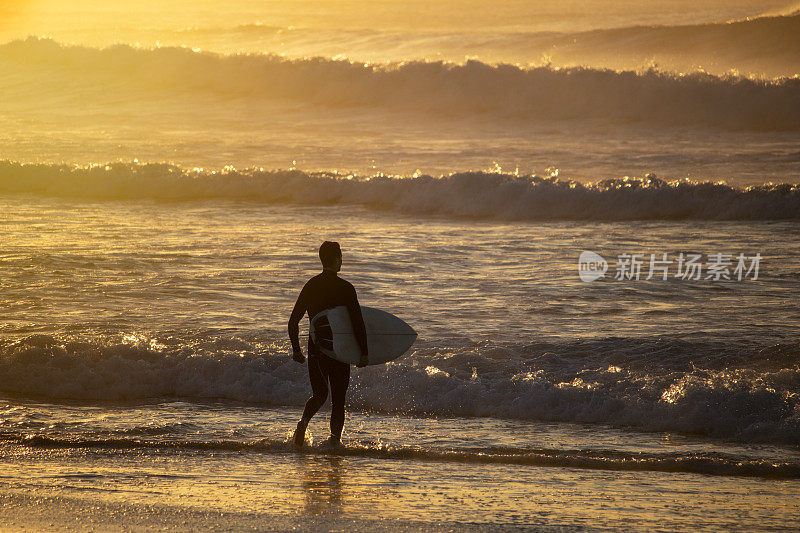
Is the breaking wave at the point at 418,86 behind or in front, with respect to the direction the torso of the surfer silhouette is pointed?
in front

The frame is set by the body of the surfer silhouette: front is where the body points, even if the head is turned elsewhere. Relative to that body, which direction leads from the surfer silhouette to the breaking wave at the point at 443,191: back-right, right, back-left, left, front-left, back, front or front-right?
front-left

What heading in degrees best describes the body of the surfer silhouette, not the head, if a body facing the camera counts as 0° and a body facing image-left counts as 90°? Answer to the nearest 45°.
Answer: approximately 225°

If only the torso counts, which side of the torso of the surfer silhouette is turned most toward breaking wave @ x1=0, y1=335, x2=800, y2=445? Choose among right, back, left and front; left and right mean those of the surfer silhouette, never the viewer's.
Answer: front
